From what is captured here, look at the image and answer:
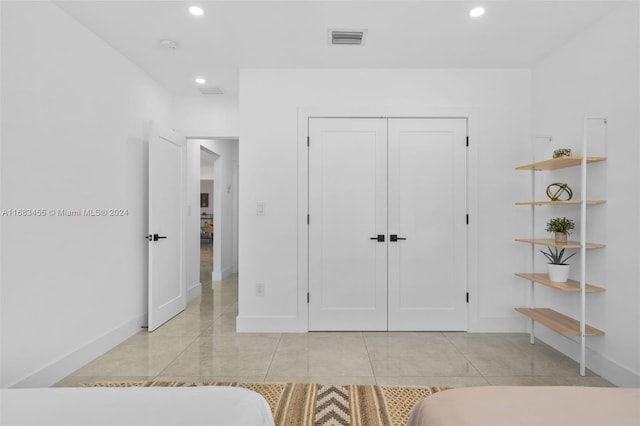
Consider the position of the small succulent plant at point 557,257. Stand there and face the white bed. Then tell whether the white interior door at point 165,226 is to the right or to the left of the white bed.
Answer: right

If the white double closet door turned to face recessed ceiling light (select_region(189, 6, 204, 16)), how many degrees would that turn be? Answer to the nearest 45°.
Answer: approximately 45° to its right

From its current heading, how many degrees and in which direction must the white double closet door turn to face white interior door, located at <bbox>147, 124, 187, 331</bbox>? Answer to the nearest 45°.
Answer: approximately 90° to its right

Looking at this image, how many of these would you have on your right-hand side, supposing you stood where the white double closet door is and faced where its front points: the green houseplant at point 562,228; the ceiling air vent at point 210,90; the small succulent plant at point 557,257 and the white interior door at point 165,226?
2

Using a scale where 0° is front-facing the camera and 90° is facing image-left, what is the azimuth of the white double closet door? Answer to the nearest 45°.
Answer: approximately 0°

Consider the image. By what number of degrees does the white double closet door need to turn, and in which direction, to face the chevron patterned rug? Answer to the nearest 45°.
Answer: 0° — it already faces it

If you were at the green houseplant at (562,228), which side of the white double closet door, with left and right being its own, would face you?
left

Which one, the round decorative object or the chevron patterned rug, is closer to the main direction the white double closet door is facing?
the chevron patterned rug

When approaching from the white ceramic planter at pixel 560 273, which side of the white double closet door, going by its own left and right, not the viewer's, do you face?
left
